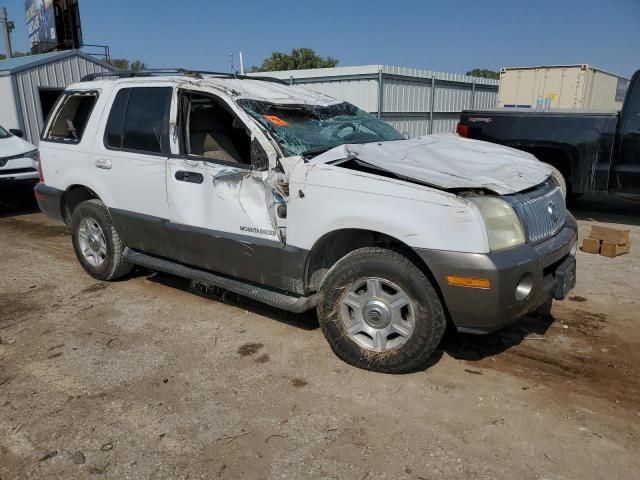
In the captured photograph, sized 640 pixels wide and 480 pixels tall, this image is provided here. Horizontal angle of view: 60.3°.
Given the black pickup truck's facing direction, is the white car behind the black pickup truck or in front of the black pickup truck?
behind

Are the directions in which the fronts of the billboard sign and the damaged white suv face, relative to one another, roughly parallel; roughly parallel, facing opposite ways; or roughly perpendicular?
roughly perpendicular

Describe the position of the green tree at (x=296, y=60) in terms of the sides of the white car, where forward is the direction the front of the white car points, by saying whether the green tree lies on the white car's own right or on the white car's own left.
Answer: on the white car's own left

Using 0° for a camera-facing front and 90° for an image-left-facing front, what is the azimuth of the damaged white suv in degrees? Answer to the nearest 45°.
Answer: approximately 315°

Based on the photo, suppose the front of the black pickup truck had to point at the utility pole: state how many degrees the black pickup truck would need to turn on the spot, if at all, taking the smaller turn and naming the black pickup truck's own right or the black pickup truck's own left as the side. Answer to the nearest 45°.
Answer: approximately 135° to the black pickup truck's own left

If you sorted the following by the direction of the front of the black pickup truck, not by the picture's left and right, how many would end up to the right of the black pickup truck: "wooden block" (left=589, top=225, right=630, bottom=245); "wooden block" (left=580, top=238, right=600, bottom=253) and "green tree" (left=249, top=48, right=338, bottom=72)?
2

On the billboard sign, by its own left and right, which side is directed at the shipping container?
left

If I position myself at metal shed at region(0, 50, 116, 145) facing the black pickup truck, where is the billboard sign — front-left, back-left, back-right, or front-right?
back-left

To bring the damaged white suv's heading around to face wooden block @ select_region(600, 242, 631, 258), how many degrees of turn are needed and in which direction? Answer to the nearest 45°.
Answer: approximately 90° to its left

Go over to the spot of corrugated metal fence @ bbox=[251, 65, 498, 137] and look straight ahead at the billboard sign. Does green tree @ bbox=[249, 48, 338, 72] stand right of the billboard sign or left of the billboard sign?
right

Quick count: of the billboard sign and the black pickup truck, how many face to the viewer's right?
1

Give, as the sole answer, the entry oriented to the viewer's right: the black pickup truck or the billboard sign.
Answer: the black pickup truck

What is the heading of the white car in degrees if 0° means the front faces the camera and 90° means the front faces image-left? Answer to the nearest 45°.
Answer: approximately 315°

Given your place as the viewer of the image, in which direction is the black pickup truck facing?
facing to the right of the viewer
